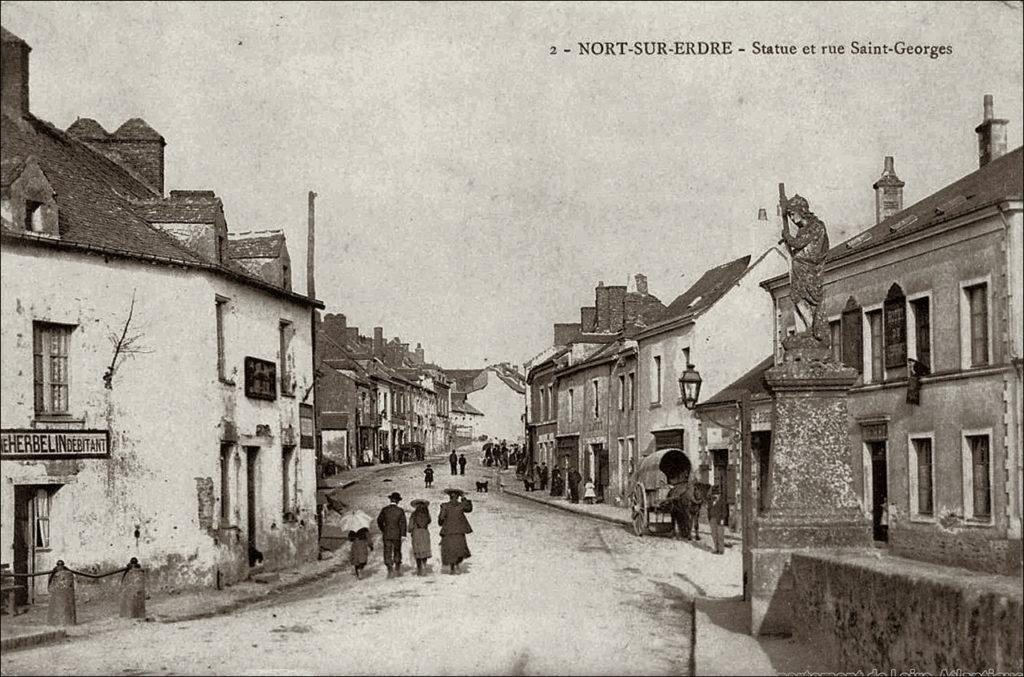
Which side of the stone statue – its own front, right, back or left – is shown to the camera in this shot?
left

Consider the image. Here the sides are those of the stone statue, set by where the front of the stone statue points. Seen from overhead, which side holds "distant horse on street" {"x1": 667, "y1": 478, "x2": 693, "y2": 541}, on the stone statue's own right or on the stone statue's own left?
on the stone statue's own right

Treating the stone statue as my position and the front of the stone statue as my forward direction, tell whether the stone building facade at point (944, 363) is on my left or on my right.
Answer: on my right

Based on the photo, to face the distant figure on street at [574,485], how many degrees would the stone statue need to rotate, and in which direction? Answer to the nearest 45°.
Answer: approximately 90° to its right
